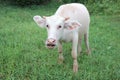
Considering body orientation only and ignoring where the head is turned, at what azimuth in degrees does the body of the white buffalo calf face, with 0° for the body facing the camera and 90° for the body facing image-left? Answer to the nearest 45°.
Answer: approximately 45°
